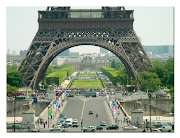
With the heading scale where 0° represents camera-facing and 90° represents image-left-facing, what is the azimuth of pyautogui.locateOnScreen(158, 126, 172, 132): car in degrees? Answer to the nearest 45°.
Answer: approximately 90°
